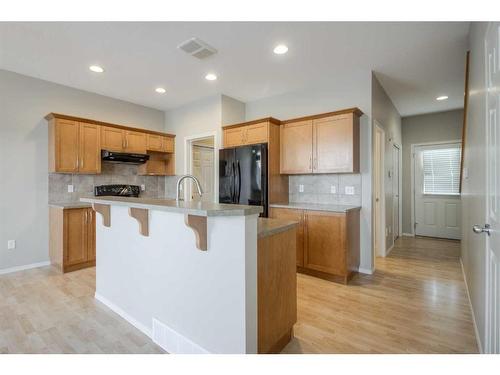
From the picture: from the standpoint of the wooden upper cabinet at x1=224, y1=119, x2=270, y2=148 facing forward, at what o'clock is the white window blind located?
The white window blind is roughly at 7 o'clock from the wooden upper cabinet.

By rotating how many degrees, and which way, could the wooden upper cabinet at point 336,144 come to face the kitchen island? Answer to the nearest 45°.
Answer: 0° — it already faces it

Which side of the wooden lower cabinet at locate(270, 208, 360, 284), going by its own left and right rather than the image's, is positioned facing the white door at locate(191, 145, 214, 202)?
right

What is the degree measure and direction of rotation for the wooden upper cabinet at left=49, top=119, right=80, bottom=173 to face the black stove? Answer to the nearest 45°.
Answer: approximately 90° to its left

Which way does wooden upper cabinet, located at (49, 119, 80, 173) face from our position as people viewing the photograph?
facing the viewer and to the right of the viewer

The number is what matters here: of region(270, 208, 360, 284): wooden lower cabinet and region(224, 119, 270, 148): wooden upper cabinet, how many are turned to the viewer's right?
0

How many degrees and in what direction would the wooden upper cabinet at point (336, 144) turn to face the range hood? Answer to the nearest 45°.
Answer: approximately 45° to its right

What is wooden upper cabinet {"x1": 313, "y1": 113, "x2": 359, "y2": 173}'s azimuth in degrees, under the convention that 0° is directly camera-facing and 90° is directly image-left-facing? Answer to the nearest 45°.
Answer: approximately 45°

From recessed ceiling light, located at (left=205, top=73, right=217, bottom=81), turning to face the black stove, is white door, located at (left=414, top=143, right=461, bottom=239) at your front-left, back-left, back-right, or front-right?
back-right
